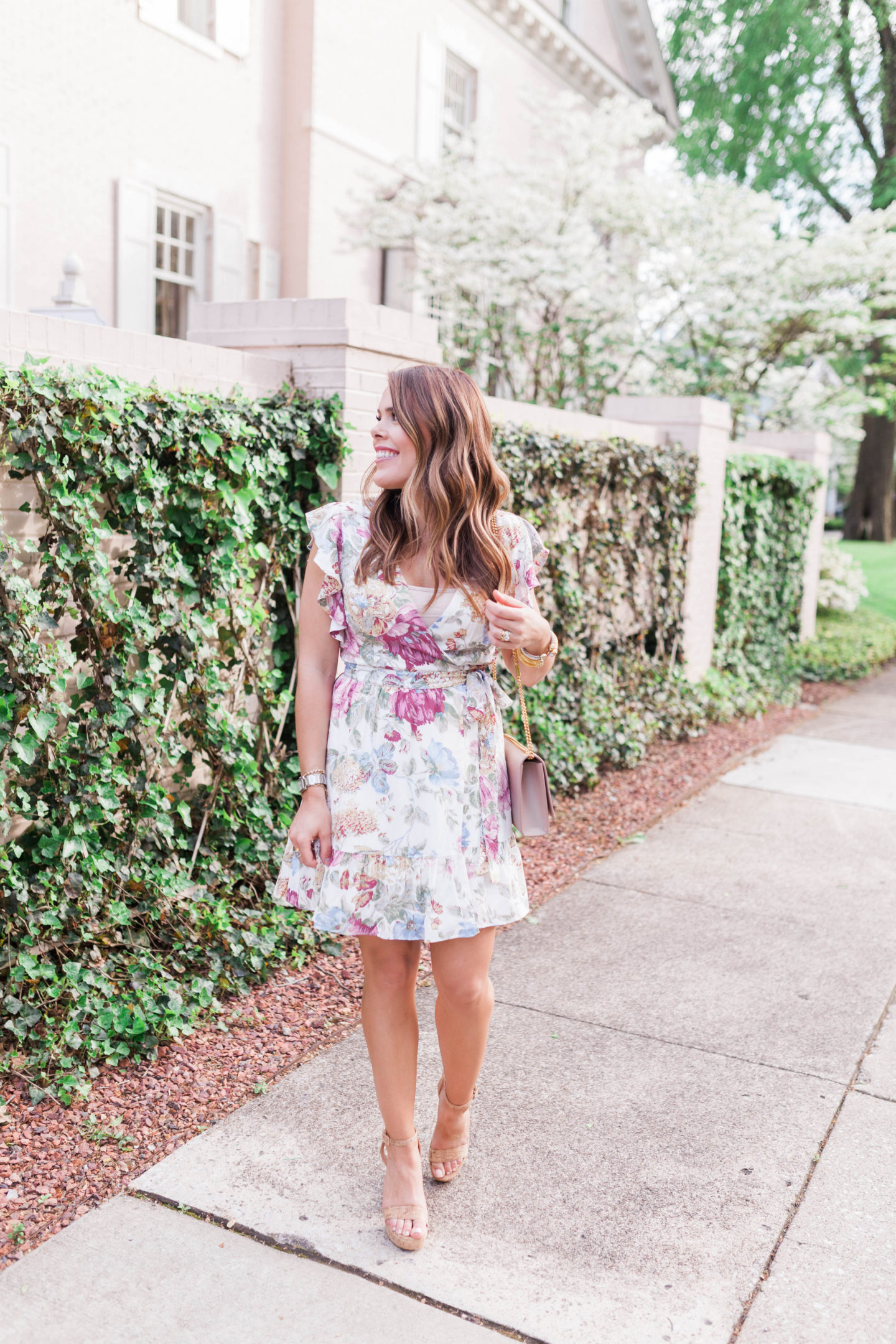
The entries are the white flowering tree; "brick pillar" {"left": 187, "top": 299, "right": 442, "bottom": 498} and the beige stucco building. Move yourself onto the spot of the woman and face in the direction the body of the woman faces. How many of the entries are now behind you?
3

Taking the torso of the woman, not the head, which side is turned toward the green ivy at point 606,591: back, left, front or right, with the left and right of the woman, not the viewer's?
back

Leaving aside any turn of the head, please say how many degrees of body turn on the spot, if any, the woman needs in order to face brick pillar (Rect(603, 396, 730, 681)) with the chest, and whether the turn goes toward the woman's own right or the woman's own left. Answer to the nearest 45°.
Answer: approximately 180°

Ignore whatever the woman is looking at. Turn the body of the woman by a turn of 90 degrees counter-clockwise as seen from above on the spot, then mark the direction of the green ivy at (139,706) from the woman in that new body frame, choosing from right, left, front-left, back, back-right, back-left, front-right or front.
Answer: back-left

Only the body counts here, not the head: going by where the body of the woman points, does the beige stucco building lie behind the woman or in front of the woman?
behind

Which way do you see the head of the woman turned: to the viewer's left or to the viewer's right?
to the viewer's left

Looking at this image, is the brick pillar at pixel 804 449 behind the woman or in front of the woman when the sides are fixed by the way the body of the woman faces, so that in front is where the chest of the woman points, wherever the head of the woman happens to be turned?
behind

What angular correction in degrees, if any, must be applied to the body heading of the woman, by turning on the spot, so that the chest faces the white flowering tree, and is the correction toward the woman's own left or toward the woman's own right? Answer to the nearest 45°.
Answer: approximately 180°

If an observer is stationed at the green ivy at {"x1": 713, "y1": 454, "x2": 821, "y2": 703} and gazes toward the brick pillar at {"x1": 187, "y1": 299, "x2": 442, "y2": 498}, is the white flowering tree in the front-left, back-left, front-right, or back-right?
back-right

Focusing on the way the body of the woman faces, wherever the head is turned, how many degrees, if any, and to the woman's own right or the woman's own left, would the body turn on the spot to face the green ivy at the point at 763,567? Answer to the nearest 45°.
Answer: approximately 180°

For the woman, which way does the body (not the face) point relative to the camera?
toward the camera
